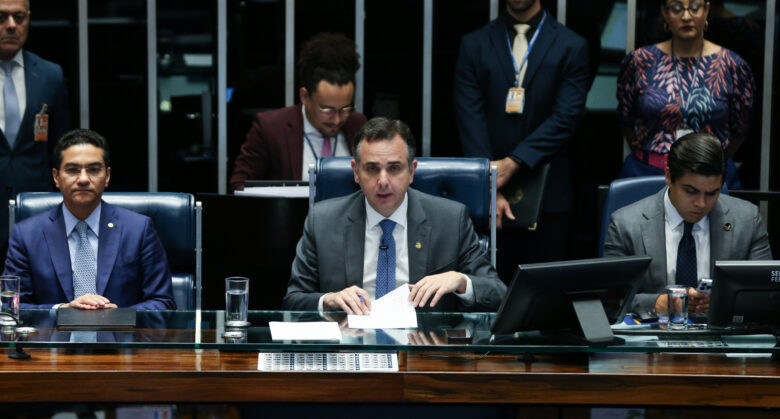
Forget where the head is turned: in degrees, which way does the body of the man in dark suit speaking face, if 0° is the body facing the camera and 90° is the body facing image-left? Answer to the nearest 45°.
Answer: approximately 0°

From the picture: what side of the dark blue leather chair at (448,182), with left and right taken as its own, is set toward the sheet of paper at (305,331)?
front

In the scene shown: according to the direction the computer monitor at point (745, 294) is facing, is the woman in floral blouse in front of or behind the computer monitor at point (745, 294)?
in front

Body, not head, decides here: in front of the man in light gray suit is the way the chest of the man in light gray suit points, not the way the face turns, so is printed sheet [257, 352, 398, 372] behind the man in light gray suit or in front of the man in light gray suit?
in front

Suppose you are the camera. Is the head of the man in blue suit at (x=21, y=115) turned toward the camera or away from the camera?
toward the camera

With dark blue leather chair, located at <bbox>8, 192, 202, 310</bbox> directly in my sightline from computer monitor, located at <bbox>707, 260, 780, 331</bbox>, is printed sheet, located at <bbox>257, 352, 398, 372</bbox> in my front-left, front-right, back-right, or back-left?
front-left

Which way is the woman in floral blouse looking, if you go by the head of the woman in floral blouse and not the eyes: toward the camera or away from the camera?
toward the camera

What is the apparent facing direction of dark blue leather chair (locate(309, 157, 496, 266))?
toward the camera

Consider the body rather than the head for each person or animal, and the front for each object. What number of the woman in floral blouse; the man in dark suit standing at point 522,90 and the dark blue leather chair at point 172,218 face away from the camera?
0

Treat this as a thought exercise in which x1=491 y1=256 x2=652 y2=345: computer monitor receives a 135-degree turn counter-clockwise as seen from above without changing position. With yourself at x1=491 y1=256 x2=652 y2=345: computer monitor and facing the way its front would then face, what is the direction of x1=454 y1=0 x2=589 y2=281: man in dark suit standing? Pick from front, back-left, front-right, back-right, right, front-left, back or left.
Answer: back

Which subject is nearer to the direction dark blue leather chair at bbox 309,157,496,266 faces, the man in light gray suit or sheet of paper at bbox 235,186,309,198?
the man in light gray suit

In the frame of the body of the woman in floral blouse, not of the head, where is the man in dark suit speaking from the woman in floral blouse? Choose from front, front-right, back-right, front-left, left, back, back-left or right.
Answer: front-right

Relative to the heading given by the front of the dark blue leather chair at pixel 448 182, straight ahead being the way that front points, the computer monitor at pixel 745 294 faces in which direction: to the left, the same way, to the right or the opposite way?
the opposite way

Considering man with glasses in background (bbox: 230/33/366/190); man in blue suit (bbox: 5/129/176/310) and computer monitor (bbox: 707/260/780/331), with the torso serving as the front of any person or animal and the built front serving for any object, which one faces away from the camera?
the computer monitor

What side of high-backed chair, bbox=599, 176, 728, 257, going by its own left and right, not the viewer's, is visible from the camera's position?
front

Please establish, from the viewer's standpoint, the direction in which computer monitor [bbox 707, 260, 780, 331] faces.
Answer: facing away from the viewer

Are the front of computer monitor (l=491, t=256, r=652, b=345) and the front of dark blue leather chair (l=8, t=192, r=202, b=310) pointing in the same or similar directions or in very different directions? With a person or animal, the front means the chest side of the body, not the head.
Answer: very different directions
